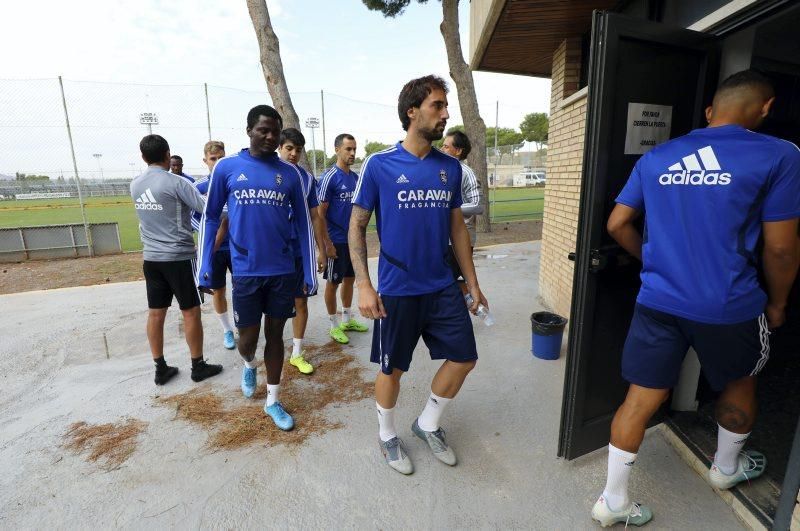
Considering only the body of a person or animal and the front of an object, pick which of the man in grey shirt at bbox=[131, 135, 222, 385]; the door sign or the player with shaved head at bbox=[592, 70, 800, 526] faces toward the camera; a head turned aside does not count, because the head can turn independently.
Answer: the door sign

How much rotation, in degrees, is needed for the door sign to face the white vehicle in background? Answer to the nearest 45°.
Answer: approximately 180°

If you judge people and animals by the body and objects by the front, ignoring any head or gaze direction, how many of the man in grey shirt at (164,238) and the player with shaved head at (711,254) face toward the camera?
0

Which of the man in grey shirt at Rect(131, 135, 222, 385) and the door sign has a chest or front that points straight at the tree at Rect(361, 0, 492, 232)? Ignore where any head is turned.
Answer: the man in grey shirt

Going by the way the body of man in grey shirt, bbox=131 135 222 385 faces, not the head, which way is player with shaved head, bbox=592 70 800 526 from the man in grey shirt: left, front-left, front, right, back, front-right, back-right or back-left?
right

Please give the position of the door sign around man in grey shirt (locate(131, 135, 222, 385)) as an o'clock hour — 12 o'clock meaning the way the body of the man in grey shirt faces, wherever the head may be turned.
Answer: The door sign is roughly at 3 o'clock from the man in grey shirt.

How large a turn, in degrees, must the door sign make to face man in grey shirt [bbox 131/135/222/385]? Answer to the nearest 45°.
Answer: approximately 90° to its right

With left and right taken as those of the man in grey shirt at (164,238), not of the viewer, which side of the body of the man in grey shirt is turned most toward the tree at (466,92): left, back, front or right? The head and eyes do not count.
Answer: front

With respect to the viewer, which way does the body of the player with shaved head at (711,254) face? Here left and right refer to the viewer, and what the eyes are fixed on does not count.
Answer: facing away from the viewer and to the right of the viewer

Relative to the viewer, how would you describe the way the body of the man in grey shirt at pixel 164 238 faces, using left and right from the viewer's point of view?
facing away from the viewer and to the right of the viewer

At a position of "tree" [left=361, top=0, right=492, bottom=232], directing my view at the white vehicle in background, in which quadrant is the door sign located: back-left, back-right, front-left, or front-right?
back-right

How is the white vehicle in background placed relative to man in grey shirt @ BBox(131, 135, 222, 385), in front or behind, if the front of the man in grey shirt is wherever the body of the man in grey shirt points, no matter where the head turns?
in front

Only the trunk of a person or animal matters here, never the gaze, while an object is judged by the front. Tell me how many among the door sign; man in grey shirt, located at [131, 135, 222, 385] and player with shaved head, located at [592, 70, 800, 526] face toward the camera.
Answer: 1

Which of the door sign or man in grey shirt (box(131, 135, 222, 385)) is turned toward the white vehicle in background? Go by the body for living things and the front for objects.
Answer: the man in grey shirt

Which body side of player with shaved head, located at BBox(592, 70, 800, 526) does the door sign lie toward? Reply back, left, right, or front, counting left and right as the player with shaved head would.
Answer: left
